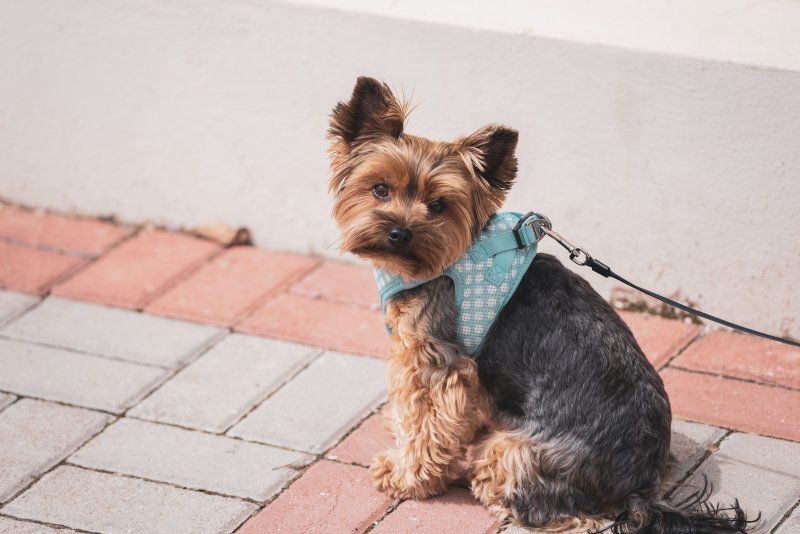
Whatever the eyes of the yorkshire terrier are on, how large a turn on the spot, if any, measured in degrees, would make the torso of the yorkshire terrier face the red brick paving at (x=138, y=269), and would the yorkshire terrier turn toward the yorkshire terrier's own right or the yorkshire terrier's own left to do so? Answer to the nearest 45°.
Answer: approximately 45° to the yorkshire terrier's own right

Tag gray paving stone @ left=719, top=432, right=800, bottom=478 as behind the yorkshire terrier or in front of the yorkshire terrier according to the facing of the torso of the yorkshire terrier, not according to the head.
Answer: behind

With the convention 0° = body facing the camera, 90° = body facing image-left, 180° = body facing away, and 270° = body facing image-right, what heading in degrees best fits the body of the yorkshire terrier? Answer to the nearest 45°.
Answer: approximately 90°

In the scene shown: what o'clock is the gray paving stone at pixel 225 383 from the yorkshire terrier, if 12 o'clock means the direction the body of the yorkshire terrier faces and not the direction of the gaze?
The gray paving stone is roughly at 1 o'clock from the yorkshire terrier.

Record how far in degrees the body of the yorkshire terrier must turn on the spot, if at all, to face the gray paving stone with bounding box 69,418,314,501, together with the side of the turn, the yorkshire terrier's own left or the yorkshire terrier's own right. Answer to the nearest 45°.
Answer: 0° — it already faces it

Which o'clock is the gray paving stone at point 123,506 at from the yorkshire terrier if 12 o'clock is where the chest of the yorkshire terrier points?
The gray paving stone is roughly at 12 o'clock from the yorkshire terrier.

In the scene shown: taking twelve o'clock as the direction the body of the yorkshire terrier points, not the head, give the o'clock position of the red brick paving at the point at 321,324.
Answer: The red brick paving is roughly at 2 o'clock from the yorkshire terrier.

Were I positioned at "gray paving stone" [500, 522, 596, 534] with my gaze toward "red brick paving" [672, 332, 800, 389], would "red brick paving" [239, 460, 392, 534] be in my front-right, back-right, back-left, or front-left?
back-left

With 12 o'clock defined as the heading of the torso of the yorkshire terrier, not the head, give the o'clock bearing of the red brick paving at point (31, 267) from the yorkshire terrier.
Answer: The red brick paving is roughly at 1 o'clock from the yorkshire terrier.
